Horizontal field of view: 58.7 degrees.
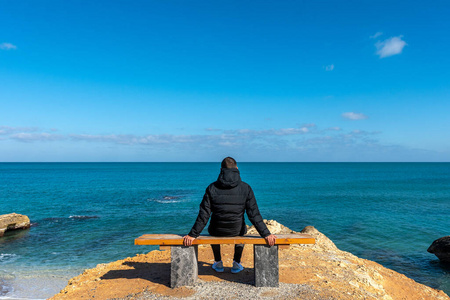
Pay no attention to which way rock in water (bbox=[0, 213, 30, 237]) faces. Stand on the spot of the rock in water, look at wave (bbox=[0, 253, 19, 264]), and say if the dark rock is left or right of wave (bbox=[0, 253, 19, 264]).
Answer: left

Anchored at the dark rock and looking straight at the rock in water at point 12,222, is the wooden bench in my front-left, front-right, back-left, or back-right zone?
front-left

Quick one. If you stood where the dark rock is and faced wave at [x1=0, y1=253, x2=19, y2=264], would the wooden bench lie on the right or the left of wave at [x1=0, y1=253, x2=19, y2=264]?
left

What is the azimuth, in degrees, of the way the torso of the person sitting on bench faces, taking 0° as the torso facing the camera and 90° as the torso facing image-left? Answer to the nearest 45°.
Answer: approximately 180°

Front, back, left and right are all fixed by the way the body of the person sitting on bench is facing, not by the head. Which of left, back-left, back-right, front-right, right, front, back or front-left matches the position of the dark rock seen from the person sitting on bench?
front-right

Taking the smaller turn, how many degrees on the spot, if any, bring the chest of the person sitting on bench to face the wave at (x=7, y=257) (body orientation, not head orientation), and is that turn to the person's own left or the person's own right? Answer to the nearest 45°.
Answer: approximately 45° to the person's own left

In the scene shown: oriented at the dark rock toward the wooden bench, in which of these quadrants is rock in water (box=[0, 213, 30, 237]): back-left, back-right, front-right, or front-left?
front-right
